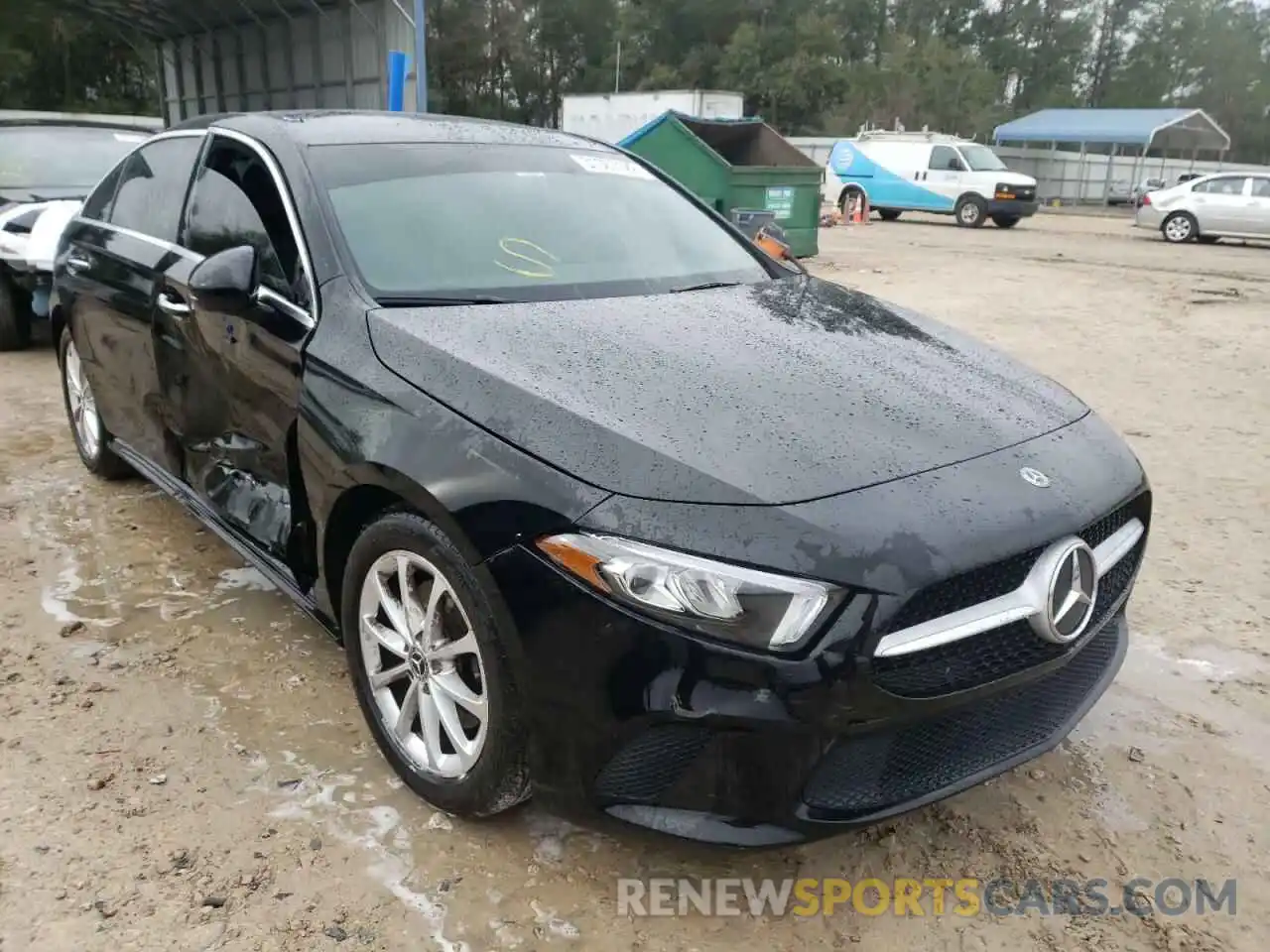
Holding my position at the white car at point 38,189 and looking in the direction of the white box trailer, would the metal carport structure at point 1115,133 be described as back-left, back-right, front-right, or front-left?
front-right

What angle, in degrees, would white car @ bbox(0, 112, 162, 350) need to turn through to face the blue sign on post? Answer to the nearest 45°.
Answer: approximately 135° to its left

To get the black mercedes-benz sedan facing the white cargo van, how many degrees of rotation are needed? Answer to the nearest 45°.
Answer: approximately 135° to its left

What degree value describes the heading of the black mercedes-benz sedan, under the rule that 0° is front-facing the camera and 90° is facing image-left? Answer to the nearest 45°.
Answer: approximately 315°

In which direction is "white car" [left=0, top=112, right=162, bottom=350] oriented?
toward the camera

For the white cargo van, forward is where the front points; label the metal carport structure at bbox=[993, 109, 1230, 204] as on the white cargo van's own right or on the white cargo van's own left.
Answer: on the white cargo van's own left
